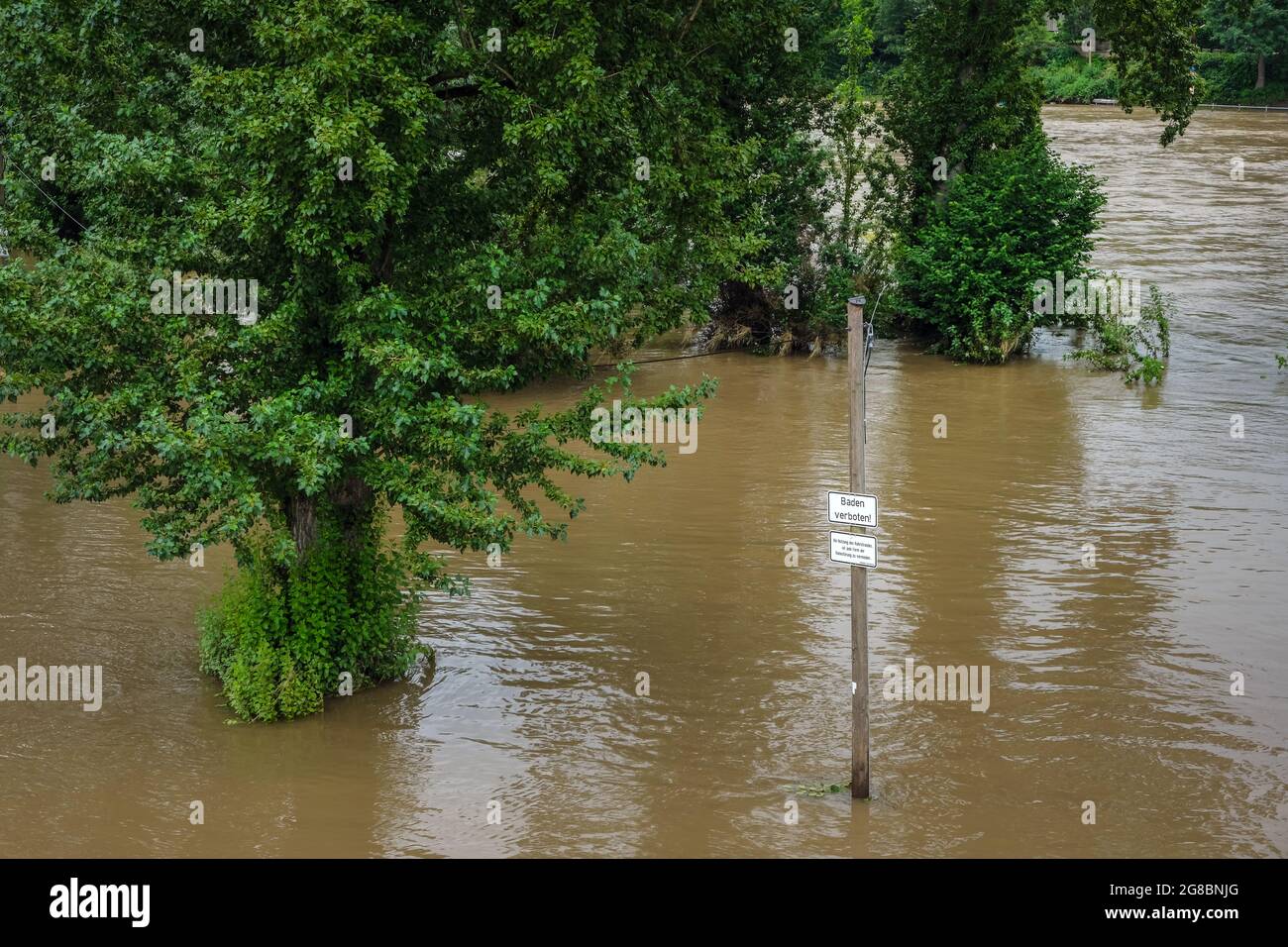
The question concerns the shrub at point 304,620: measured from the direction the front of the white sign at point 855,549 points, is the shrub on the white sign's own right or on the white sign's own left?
on the white sign's own right

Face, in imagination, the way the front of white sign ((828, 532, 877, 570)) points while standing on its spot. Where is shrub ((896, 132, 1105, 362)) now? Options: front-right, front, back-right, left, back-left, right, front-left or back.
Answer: back

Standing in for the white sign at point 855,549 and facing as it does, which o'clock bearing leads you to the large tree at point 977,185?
The large tree is roughly at 6 o'clock from the white sign.

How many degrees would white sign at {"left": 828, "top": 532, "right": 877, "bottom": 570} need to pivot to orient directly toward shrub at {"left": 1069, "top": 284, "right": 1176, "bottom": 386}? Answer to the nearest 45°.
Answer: approximately 180°

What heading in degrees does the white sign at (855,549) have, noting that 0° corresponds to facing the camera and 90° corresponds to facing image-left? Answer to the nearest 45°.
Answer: approximately 0°
